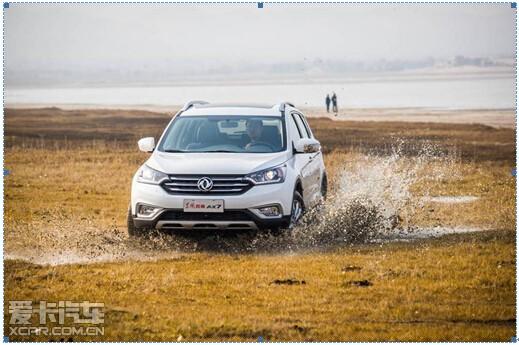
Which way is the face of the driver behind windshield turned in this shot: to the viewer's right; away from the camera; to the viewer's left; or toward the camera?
toward the camera

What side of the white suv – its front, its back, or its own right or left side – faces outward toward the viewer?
front
